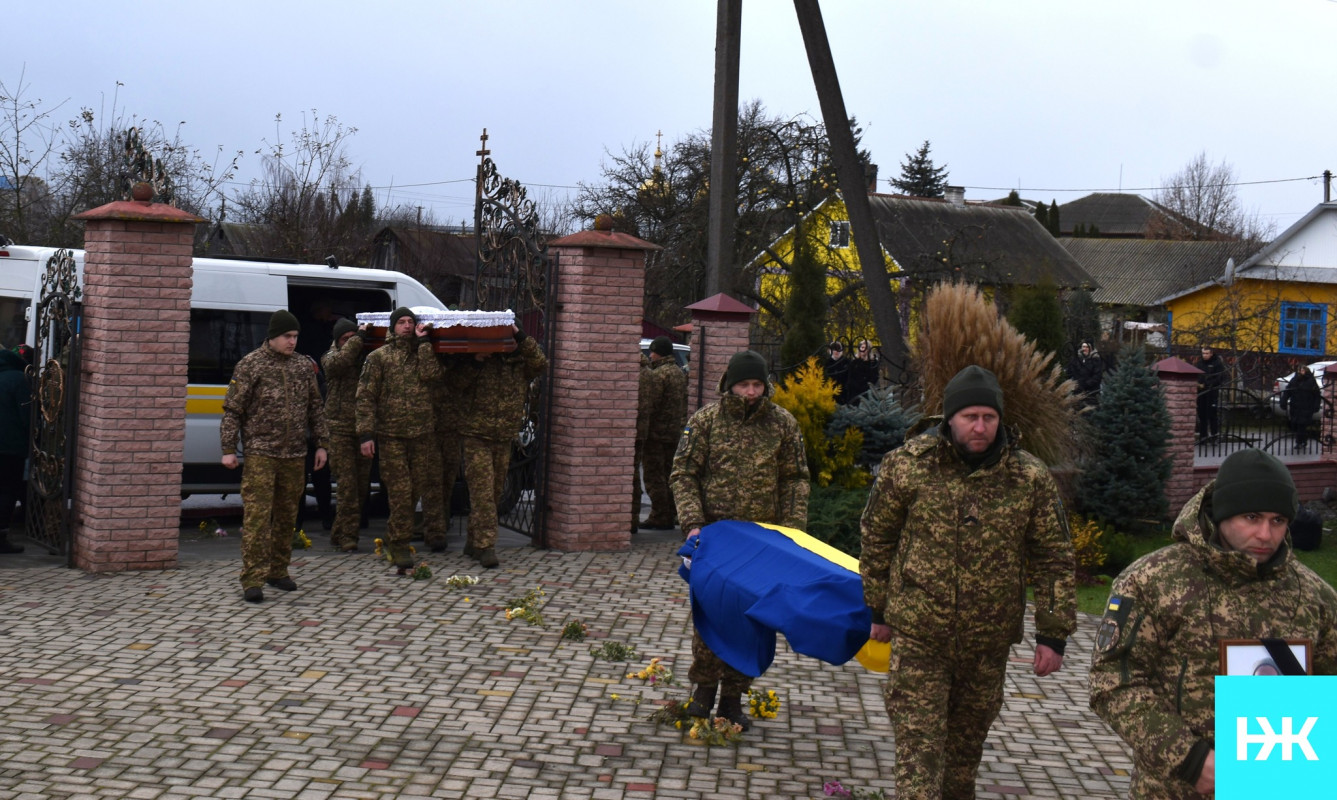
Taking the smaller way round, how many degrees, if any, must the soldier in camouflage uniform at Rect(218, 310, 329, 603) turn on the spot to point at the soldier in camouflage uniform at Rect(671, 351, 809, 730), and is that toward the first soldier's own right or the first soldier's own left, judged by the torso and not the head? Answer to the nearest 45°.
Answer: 0° — they already face them

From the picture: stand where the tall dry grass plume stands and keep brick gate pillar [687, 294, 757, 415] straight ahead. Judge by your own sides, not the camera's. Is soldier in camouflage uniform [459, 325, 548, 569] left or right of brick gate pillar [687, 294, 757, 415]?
left

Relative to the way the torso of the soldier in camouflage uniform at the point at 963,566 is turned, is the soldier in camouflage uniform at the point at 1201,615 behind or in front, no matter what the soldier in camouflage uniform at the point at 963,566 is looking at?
in front

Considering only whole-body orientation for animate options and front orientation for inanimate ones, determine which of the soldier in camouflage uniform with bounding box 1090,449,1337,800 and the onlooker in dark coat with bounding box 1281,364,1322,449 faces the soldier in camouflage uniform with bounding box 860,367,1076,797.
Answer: the onlooker in dark coat

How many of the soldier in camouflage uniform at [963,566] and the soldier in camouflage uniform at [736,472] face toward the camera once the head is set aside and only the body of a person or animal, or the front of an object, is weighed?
2

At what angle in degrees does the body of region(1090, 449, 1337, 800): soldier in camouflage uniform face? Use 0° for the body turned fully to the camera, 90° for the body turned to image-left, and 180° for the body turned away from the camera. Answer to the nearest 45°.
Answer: approximately 315°

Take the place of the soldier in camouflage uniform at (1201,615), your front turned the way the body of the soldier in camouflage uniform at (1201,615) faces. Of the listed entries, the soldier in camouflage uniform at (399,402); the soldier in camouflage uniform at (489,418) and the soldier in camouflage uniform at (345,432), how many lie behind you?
3

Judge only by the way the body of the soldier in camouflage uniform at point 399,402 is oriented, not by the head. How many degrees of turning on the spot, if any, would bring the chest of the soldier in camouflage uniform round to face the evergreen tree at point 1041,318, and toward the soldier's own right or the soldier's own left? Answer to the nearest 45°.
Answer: approximately 135° to the soldier's own left
